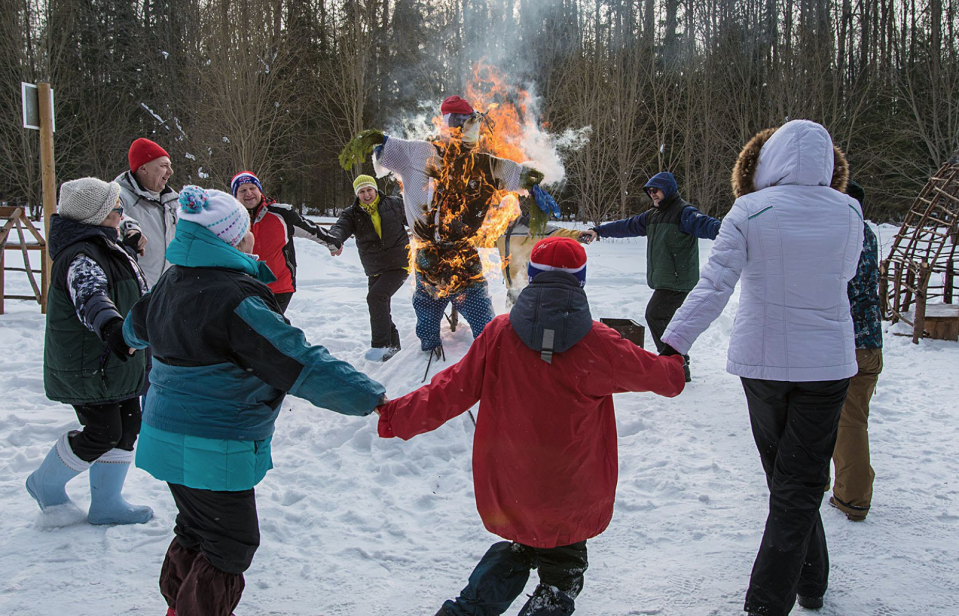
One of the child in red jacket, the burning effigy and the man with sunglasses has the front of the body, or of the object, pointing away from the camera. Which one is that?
the child in red jacket

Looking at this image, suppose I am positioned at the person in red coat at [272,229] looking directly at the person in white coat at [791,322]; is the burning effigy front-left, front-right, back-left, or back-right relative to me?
front-left

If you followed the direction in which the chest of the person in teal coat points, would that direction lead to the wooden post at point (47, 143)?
no

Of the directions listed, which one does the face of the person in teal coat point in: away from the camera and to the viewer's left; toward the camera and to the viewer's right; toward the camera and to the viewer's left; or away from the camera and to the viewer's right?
away from the camera and to the viewer's right

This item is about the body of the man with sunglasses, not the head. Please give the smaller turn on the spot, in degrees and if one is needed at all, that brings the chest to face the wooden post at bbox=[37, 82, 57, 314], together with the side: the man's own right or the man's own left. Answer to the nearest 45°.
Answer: approximately 45° to the man's own right

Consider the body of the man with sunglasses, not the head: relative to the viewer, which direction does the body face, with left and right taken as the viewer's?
facing the viewer and to the left of the viewer

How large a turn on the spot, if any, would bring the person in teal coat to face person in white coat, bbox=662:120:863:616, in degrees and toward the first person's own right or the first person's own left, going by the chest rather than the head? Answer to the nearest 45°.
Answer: approximately 45° to the first person's own right

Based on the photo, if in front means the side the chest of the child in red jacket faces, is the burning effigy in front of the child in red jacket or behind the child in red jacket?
in front

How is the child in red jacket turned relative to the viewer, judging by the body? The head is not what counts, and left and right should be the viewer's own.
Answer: facing away from the viewer

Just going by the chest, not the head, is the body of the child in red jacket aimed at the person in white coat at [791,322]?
no

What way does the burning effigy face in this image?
toward the camera

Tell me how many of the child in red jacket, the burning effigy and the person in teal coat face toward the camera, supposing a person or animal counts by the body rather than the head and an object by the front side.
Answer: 1

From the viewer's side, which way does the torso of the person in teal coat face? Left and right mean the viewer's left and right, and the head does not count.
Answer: facing away from the viewer and to the right of the viewer

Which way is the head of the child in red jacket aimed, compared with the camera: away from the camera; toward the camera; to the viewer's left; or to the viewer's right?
away from the camera

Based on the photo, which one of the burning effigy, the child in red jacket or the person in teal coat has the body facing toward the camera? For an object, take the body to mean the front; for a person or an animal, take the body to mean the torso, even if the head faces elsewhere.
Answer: the burning effigy

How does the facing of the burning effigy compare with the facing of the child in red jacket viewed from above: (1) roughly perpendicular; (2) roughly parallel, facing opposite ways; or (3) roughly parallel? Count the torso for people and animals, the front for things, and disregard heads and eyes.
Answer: roughly parallel, facing opposite ways

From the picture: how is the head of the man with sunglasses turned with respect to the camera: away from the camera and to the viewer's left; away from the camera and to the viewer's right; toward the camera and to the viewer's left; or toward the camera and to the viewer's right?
toward the camera and to the viewer's left

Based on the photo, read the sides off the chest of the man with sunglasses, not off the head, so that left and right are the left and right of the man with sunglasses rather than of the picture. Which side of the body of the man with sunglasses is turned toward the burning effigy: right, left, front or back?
front

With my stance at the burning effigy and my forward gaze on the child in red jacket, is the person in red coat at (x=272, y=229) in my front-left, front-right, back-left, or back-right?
back-right
